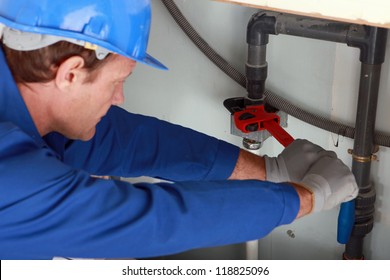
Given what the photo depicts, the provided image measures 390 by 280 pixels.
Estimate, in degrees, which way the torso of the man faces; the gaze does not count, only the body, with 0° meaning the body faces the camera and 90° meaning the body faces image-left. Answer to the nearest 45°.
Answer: approximately 270°

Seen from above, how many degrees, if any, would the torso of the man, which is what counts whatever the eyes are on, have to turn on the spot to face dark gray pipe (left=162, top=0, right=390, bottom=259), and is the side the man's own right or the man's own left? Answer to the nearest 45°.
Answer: approximately 45° to the man's own left

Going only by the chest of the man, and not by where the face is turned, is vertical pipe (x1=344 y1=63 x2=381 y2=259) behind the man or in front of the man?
in front

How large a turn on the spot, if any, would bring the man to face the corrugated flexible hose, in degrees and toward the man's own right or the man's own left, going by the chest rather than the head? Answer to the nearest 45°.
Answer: approximately 45° to the man's own left
